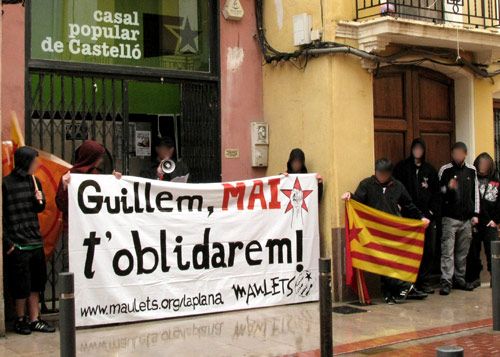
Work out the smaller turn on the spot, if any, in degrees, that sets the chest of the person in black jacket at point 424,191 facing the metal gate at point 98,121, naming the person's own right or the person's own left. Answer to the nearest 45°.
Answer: approximately 45° to the person's own right

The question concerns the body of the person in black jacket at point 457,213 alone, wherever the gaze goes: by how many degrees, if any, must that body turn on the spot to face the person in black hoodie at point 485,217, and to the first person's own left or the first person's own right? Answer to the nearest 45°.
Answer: approximately 135° to the first person's own left

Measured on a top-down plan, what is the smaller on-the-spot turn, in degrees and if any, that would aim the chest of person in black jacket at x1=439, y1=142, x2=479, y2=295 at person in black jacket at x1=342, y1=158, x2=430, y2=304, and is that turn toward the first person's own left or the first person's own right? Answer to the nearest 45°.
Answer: approximately 45° to the first person's own right

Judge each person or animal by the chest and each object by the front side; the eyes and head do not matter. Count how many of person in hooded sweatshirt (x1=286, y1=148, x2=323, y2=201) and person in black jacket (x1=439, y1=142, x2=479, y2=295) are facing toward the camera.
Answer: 2

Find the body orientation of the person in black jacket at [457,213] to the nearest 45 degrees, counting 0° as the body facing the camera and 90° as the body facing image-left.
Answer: approximately 0°

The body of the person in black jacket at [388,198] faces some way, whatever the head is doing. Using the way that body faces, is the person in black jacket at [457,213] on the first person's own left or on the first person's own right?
on the first person's own left

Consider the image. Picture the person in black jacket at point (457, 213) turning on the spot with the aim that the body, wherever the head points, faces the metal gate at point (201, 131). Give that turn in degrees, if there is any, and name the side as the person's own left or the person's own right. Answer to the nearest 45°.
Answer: approximately 45° to the person's own right

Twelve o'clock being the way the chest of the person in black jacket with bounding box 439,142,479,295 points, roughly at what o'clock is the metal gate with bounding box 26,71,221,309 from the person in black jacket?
The metal gate is roughly at 2 o'clock from the person in black jacket.

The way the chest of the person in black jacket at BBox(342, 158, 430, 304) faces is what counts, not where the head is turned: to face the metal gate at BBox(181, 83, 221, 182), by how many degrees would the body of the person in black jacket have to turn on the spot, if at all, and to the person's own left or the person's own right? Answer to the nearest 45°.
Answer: approximately 90° to the person's own right
